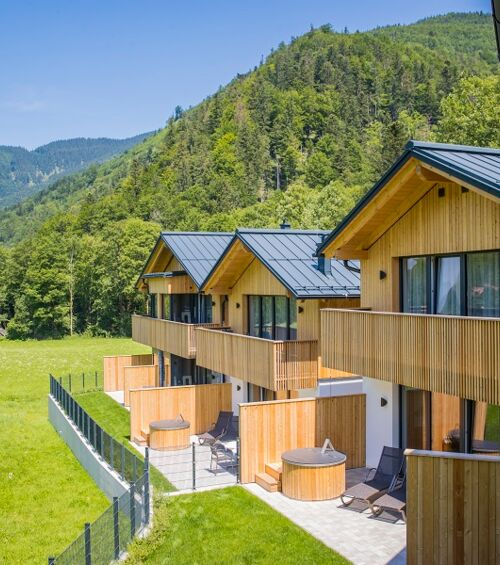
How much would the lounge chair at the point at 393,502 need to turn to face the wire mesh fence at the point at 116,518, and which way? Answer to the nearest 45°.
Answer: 0° — it already faces it

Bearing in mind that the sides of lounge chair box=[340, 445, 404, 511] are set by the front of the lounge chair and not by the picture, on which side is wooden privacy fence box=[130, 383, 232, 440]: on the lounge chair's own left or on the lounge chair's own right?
on the lounge chair's own right

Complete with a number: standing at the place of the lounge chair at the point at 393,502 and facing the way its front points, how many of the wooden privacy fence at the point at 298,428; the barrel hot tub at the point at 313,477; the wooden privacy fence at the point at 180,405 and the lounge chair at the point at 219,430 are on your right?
4

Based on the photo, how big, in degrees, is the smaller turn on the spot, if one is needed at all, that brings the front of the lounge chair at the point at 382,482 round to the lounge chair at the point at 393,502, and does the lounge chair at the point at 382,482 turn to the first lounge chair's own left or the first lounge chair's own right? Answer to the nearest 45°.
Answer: approximately 45° to the first lounge chair's own left

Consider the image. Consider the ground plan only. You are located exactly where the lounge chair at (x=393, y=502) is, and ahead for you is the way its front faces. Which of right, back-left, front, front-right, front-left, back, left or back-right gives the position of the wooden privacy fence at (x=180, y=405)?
right

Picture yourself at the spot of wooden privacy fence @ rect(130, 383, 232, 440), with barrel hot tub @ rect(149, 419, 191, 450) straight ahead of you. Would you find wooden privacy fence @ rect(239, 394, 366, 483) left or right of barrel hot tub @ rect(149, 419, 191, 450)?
left

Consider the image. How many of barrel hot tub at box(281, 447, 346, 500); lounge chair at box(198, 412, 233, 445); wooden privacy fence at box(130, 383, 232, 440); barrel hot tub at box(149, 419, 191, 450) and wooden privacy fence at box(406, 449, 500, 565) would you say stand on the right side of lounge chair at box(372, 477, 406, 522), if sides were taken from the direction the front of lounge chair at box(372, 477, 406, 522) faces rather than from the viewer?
4

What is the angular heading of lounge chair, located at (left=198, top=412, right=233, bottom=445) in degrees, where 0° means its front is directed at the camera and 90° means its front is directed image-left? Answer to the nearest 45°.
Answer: approximately 45°

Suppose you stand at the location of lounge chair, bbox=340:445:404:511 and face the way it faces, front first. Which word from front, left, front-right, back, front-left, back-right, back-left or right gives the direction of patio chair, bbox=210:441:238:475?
right

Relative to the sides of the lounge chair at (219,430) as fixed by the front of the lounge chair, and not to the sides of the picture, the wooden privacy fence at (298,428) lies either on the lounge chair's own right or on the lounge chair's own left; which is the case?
on the lounge chair's own left

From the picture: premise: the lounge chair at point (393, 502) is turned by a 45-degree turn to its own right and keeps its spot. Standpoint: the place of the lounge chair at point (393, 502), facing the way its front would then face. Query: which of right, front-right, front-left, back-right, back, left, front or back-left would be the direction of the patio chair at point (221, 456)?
front-right

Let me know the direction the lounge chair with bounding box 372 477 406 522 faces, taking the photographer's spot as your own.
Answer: facing the viewer and to the left of the viewer

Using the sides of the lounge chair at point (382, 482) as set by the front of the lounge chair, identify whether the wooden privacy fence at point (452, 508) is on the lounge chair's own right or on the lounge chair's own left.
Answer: on the lounge chair's own left

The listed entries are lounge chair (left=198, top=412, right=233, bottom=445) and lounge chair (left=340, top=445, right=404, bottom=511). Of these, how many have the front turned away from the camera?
0
